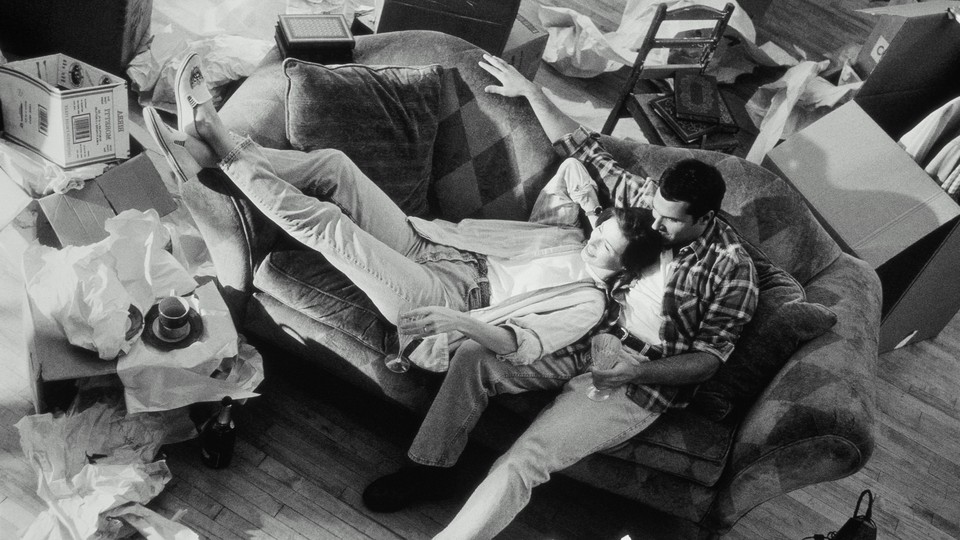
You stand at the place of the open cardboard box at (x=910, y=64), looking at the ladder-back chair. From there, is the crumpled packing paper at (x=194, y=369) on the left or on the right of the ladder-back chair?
left

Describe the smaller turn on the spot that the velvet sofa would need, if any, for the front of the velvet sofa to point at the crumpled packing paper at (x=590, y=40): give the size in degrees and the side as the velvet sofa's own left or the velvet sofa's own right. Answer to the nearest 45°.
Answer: approximately 135° to the velvet sofa's own right

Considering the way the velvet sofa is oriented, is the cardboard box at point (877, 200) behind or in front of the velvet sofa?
behind

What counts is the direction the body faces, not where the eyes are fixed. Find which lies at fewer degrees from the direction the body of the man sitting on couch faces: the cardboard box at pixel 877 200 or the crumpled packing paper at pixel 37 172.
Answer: the crumpled packing paper

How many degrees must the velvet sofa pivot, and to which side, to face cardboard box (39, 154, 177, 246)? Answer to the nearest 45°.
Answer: approximately 45° to its right

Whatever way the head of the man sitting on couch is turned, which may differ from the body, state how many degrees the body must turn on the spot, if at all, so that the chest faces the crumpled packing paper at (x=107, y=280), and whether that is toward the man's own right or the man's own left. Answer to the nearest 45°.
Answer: approximately 45° to the man's own right

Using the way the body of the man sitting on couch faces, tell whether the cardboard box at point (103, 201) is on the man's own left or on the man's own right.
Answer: on the man's own right

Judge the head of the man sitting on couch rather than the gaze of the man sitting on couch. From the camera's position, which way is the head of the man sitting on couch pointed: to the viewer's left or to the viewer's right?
to the viewer's left

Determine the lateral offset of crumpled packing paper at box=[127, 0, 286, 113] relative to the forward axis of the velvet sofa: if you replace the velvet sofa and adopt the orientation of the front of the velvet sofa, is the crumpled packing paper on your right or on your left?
on your right

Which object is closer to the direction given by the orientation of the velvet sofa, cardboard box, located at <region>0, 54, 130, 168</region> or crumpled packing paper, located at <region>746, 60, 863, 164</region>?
the cardboard box

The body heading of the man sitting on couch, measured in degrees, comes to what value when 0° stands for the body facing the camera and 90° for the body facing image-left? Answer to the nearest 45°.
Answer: approximately 45°

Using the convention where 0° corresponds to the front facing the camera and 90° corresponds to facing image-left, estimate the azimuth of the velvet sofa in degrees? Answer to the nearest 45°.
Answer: approximately 45°

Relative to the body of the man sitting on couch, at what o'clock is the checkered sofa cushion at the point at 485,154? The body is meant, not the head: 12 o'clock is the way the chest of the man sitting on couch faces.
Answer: The checkered sofa cushion is roughly at 3 o'clock from the man sitting on couch.
